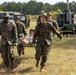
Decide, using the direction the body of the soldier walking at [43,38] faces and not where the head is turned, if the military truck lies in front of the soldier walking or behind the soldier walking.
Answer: behind

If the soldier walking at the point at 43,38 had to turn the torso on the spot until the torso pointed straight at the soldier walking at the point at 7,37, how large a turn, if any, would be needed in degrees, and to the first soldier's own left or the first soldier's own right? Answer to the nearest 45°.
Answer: approximately 90° to the first soldier's own right

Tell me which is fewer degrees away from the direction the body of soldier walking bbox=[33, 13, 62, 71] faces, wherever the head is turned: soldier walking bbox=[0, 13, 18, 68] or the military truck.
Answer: the soldier walking

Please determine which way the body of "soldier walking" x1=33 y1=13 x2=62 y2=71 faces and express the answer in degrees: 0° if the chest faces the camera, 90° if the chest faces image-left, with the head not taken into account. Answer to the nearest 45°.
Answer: approximately 0°
